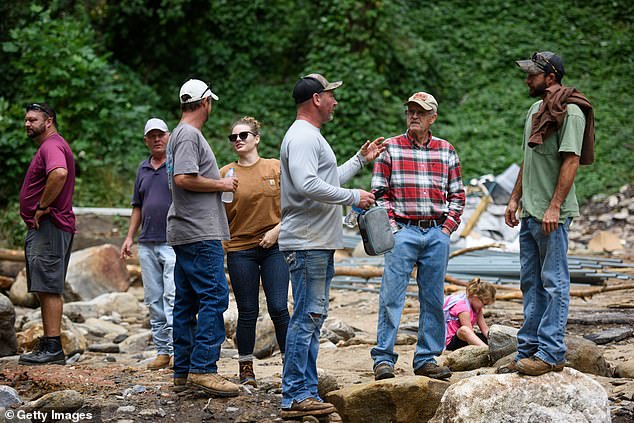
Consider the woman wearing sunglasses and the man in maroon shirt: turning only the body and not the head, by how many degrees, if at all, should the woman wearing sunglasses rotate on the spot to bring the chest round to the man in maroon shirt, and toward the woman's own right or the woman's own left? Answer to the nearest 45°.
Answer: approximately 135° to the woman's own right

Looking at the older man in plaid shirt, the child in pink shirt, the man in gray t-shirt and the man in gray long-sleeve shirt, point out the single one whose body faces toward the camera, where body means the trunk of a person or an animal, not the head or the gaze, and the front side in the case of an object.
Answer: the older man in plaid shirt

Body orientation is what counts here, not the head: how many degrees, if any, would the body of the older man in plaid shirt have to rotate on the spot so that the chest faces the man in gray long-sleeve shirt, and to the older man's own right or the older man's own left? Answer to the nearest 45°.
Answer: approximately 45° to the older man's own right

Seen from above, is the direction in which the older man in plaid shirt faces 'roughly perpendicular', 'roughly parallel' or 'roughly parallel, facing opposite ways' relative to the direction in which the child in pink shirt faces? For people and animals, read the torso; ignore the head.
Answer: roughly perpendicular

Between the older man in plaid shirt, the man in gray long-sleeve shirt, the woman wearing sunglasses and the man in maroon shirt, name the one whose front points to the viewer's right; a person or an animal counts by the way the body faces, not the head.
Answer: the man in gray long-sleeve shirt

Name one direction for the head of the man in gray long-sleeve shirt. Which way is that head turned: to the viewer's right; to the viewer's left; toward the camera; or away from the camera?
to the viewer's right

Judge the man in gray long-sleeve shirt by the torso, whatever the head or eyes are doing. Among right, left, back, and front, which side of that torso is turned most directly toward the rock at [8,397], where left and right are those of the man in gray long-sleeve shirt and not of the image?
back

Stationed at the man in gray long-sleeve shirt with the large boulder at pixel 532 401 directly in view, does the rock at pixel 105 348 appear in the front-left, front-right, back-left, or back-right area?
back-left

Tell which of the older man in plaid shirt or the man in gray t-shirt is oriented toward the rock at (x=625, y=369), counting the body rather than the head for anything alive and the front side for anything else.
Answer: the man in gray t-shirt
